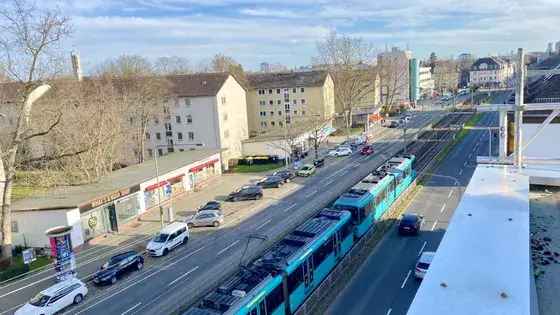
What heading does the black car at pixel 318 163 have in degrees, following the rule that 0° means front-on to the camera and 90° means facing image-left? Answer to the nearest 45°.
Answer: approximately 45°

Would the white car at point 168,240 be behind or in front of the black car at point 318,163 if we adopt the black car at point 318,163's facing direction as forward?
in front

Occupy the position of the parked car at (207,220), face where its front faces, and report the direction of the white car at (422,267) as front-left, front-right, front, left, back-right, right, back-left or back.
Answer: back-left

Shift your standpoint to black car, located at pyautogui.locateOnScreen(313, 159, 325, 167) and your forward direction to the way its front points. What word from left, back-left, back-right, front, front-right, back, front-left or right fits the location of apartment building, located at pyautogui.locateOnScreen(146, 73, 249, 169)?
front-right

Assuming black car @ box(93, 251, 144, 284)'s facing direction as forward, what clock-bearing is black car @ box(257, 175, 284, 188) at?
black car @ box(257, 175, 284, 188) is roughly at 6 o'clock from black car @ box(93, 251, 144, 284).

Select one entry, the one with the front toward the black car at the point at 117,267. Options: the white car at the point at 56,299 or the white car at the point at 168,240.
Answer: the white car at the point at 168,240

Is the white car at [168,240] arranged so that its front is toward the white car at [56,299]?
yes

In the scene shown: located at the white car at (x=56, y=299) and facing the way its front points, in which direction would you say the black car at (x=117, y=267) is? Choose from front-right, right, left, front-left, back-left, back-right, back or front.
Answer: back

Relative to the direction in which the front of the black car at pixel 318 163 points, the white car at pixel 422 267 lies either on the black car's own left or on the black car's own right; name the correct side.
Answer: on the black car's own left

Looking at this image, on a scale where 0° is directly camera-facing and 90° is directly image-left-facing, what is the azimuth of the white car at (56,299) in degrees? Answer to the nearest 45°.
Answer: approximately 45°

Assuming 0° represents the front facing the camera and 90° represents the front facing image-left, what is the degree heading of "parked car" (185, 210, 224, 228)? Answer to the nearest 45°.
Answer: approximately 90°

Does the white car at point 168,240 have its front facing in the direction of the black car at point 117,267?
yes

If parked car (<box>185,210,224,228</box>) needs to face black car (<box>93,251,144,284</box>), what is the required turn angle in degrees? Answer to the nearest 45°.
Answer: approximately 45° to its left

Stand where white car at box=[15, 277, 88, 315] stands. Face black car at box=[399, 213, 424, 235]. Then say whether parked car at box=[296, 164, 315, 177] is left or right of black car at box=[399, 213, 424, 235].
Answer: left
